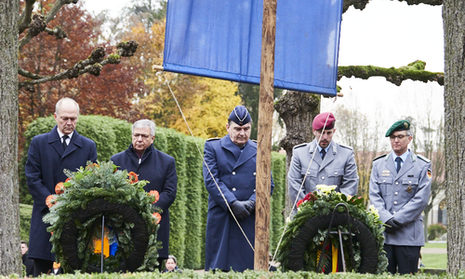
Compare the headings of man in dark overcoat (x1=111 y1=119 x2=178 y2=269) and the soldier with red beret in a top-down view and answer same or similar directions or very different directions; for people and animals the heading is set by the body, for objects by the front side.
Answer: same or similar directions

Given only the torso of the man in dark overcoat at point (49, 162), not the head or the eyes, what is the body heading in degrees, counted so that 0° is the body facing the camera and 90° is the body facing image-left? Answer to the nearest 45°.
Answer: approximately 0°

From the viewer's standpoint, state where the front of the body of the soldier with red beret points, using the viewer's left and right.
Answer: facing the viewer
